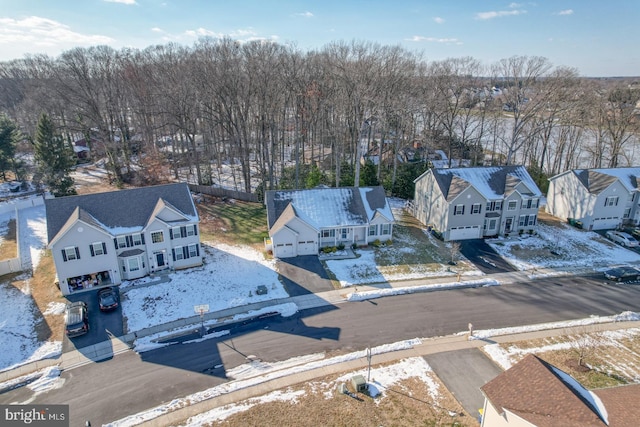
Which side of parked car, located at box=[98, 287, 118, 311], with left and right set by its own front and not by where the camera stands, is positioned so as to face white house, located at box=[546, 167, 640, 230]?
right

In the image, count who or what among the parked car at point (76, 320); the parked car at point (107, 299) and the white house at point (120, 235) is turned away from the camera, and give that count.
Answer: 2

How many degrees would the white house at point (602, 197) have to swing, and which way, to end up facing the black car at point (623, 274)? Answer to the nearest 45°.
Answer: approximately 45° to its right

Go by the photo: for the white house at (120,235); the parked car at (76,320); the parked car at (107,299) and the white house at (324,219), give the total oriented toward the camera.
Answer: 2

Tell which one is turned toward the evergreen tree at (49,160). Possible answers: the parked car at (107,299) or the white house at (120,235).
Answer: the parked car

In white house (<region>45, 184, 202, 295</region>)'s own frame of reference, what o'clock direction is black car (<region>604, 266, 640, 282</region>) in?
The black car is roughly at 10 o'clock from the white house.

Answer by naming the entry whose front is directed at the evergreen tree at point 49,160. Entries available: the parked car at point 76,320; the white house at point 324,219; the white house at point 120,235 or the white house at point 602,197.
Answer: the parked car

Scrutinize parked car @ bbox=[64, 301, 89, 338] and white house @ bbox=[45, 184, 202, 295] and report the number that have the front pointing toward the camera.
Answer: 1

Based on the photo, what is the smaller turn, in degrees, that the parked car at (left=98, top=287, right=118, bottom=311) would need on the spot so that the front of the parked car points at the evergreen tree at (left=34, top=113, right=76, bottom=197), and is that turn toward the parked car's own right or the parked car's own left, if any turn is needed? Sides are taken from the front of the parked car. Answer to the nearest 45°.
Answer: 0° — it already faces it

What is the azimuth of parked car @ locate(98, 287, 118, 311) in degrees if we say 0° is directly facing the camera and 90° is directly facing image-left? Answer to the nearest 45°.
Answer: approximately 180°

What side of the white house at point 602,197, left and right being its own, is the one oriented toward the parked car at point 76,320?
right

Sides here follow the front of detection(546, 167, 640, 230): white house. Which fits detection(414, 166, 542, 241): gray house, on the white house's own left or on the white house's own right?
on the white house's own right

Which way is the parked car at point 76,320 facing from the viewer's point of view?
away from the camera
